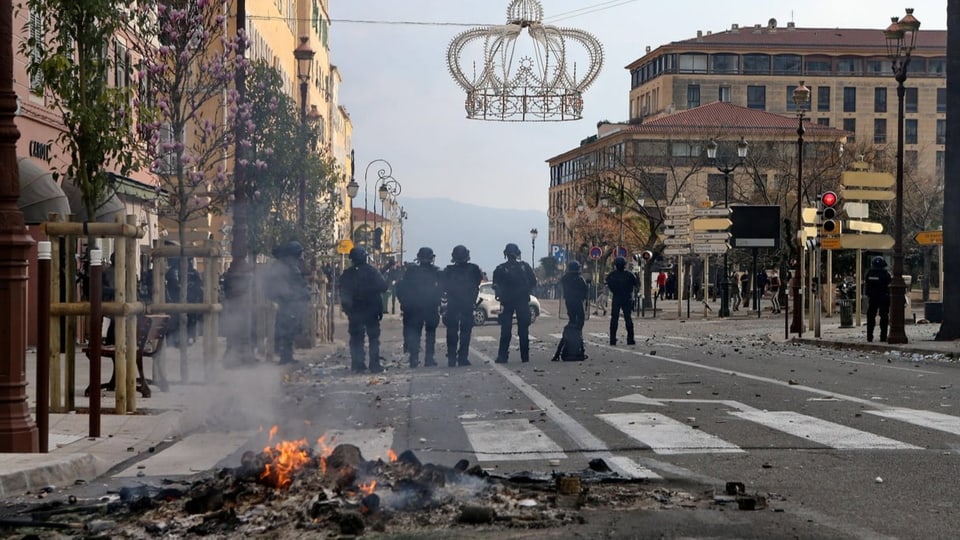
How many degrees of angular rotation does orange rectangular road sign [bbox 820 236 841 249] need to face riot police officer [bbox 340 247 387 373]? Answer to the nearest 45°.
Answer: approximately 45° to its right

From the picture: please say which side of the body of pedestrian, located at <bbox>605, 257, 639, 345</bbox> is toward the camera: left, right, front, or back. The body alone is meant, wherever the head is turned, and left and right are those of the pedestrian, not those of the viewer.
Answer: back

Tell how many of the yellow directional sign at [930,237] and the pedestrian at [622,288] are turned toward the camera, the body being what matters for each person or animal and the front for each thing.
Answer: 1
